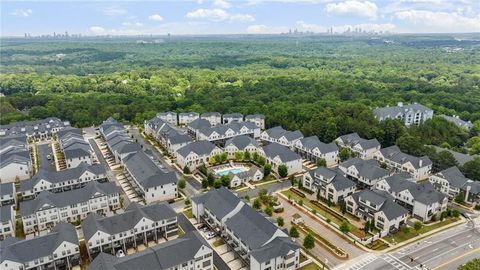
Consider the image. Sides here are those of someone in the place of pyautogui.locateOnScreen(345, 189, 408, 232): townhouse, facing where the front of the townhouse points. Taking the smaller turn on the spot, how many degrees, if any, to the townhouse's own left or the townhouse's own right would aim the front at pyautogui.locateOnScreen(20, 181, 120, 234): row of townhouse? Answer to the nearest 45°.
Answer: approximately 45° to the townhouse's own right

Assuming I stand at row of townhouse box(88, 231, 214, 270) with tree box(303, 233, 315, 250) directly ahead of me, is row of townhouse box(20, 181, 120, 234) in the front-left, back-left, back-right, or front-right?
back-left

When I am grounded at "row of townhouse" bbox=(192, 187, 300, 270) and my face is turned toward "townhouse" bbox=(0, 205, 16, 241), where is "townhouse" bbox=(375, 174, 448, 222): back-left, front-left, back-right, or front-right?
back-right

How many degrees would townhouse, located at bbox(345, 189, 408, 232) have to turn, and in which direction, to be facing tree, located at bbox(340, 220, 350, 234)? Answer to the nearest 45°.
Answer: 0° — it already faces it

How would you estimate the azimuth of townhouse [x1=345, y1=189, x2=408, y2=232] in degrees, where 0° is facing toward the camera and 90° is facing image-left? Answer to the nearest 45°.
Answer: approximately 45°

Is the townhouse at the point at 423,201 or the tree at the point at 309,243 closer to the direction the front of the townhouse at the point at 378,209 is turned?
the tree
